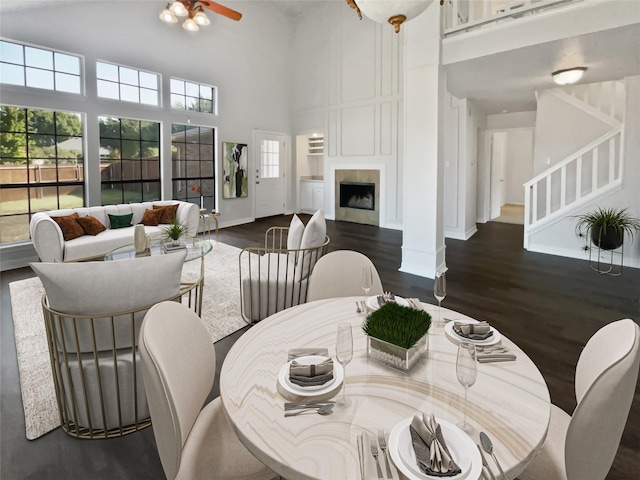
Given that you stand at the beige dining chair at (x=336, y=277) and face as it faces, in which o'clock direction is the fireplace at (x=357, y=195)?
The fireplace is roughly at 6 o'clock from the beige dining chair.

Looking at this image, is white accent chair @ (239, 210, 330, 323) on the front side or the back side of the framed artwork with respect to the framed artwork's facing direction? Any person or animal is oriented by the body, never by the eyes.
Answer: on the front side

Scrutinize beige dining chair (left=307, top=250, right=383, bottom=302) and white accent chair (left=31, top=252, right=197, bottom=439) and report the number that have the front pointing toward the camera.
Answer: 1

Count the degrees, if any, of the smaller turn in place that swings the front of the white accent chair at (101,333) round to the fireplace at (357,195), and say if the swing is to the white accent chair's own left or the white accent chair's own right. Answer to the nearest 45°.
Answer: approximately 45° to the white accent chair's own right

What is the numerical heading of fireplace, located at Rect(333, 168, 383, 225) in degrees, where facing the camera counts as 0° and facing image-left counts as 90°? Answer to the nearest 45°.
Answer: approximately 45°

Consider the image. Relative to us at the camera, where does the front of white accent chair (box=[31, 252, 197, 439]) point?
facing away from the viewer

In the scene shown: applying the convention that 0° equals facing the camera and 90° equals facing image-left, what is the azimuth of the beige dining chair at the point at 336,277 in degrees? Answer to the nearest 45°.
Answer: approximately 0°

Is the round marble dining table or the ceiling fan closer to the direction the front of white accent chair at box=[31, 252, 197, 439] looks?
the ceiling fan

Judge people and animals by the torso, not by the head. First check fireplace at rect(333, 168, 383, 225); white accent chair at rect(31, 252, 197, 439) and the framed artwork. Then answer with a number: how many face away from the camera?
1

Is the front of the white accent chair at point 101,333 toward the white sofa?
yes

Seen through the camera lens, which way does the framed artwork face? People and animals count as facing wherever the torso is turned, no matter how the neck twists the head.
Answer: facing the viewer and to the right of the viewer
